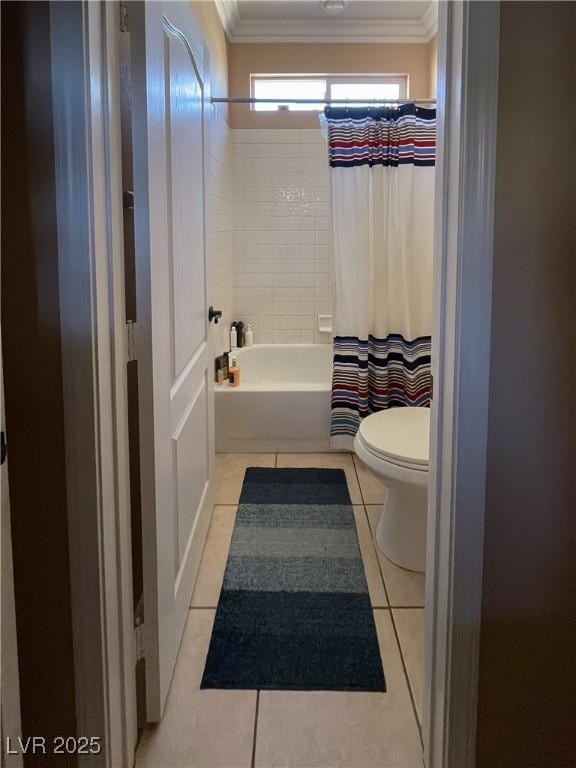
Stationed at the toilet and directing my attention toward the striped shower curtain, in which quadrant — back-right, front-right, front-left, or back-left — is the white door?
back-left

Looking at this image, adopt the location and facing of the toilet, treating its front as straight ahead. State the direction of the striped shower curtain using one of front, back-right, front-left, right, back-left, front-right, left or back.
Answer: right

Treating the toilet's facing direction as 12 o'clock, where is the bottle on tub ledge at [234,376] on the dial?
The bottle on tub ledge is roughly at 2 o'clock from the toilet.

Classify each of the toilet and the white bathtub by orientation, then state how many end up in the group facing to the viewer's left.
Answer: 1

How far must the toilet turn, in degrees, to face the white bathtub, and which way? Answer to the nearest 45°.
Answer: approximately 45° to its right

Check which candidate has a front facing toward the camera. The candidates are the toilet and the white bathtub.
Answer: the white bathtub

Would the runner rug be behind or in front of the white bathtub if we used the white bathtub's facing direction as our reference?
in front

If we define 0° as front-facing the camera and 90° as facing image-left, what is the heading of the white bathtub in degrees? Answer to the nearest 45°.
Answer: approximately 0°

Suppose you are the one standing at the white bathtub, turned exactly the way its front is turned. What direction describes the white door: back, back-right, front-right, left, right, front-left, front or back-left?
front

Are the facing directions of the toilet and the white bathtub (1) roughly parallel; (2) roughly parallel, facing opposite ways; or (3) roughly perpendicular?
roughly perpendicular

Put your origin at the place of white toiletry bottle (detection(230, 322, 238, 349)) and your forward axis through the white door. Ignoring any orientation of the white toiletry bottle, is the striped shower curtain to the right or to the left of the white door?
left

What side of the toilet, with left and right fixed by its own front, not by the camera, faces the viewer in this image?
left
